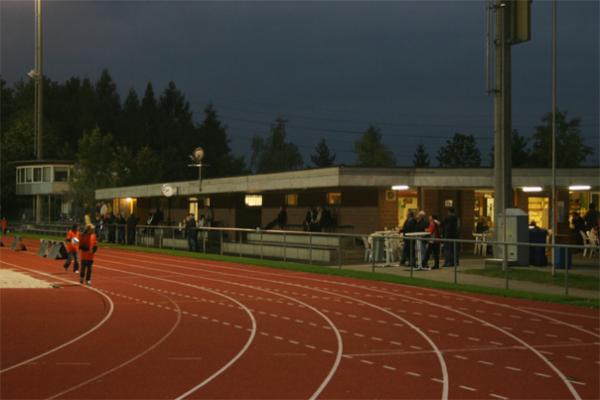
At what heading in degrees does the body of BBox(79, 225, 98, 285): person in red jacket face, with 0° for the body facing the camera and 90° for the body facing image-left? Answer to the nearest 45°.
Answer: approximately 0°

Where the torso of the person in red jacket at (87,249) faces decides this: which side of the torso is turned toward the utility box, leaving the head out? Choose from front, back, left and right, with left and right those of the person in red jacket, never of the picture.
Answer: left

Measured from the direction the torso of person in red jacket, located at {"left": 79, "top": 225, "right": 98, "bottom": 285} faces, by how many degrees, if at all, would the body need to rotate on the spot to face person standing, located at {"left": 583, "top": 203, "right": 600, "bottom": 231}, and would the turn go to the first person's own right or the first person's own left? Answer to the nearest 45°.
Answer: approximately 90° to the first person's own left

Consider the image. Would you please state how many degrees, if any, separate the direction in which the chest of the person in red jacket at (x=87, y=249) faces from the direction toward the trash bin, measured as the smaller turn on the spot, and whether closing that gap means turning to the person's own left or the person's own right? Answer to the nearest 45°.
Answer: approximately 45° to the person's own left

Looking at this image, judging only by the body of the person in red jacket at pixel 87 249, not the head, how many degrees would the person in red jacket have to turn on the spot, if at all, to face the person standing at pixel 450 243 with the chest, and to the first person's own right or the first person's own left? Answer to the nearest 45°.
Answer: approximately 90° to the first person's own left

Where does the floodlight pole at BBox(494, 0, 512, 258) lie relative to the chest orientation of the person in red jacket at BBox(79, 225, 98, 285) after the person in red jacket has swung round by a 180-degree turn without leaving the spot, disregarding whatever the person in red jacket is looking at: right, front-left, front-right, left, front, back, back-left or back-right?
right
